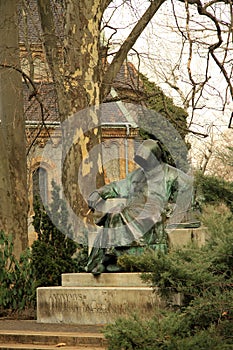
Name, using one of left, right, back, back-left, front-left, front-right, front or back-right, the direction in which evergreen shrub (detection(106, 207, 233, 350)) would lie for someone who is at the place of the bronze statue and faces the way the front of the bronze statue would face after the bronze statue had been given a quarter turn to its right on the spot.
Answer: back-left

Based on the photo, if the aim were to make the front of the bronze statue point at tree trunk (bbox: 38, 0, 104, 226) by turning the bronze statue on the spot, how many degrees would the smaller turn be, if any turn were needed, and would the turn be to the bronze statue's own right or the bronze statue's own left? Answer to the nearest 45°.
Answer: approximately 135° to the bronze statue's own right

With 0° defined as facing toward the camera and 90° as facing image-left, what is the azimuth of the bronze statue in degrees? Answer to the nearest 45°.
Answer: approximately 45°

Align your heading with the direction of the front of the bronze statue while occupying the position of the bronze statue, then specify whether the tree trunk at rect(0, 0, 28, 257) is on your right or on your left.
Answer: on your right

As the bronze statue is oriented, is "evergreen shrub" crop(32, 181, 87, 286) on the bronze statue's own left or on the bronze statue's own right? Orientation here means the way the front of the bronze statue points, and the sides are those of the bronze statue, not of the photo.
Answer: on the bronze statue's own right
